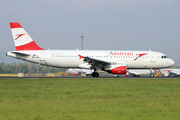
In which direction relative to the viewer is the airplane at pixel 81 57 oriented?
to the viewer's right
